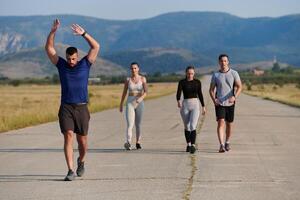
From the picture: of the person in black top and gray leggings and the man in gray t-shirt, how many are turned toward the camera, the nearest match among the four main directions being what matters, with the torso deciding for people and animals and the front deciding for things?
2

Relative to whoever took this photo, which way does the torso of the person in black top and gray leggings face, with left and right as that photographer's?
facing the viewer

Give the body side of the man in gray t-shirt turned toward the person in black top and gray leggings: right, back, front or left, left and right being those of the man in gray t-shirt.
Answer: right

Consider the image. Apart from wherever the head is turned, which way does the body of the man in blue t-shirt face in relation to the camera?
toward the camera

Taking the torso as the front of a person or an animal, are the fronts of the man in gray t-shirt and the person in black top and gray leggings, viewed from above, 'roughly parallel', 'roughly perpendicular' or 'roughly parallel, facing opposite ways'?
roughly parallel

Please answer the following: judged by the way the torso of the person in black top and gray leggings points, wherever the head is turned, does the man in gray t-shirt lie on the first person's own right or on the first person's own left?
on the first person's own left

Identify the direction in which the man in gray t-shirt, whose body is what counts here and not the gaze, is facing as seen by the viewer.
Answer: toward the camera

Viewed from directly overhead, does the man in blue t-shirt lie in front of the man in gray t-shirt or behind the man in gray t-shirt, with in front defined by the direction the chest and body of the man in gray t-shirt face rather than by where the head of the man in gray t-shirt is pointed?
in front

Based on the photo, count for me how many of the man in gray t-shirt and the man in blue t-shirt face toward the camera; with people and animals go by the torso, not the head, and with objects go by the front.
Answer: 2

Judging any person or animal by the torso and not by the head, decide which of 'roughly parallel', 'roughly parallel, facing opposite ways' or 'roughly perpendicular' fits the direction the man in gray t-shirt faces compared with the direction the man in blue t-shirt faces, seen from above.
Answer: roughly parallel
